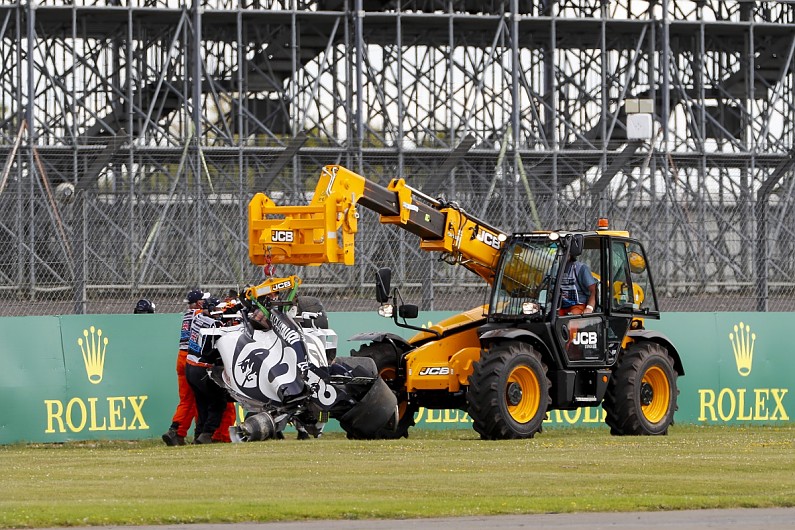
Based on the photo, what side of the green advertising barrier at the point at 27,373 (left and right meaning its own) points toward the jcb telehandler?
left

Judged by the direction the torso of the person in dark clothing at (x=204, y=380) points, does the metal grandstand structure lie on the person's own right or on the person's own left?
on the person's own left

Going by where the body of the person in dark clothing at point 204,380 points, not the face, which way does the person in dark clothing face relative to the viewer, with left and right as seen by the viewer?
facing to the right of the viewer

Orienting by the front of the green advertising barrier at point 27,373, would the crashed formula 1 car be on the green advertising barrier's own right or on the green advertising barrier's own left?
on the green advertising barrier's own left

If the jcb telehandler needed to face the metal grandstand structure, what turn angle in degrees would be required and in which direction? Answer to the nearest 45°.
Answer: approximately 135° to its right

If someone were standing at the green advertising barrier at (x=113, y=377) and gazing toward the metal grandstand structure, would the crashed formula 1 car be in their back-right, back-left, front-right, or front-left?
back-right

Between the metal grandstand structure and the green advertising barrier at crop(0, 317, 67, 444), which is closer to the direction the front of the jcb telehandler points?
the green advertising barrier

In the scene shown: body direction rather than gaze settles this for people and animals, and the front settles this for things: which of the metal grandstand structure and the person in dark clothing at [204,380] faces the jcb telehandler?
the person in dark clothing
